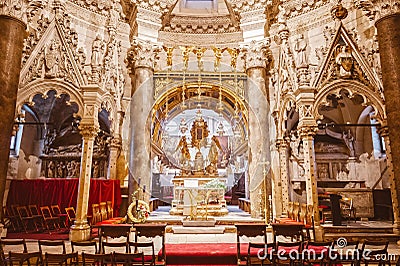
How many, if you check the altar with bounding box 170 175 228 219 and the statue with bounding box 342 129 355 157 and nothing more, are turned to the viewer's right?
0

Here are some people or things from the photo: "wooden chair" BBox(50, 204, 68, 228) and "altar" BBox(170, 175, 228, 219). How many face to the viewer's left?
0

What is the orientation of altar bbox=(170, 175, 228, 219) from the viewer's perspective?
toward the camera

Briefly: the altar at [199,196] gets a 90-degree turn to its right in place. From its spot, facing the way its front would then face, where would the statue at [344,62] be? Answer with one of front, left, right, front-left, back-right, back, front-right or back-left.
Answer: back-left

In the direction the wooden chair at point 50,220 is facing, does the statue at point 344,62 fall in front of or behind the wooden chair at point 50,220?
in front

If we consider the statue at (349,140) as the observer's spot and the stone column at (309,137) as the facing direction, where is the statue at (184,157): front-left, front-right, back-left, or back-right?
front-right

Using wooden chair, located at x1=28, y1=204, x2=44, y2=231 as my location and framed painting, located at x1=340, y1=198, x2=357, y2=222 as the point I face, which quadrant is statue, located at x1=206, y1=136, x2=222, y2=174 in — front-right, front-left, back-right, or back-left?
front-left

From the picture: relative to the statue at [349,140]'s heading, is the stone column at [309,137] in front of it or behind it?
in front

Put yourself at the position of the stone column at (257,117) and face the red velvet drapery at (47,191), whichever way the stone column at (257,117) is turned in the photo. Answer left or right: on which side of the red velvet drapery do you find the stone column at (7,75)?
left
